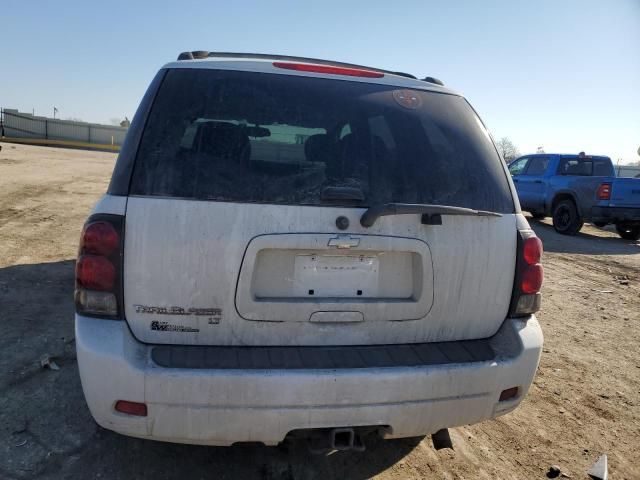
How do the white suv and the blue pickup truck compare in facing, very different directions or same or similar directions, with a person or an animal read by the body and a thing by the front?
same or similar directions

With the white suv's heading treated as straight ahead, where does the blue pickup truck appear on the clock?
The blue pickup truck is roughly at 1 o'clock from the white suv.

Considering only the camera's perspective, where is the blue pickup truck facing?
facing away from the viewer and to the left of the viewer

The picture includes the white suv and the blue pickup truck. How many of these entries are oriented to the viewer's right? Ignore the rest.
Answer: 0

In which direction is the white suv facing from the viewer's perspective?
away from the camera

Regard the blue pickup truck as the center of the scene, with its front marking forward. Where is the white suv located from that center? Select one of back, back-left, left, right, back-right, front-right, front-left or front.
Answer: back-left
